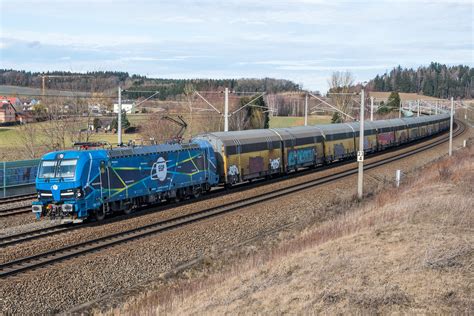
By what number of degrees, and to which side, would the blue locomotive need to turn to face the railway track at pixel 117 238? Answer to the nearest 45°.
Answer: approximately 45° to its left

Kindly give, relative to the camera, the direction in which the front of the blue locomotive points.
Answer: facing the viewer and to the left of the viewer

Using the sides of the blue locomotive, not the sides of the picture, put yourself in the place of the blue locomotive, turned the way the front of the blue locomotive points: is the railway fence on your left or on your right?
on your right
